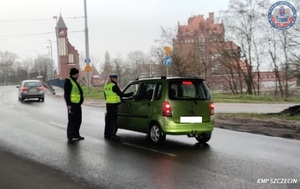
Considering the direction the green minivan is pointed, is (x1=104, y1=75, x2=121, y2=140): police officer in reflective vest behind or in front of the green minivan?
in front

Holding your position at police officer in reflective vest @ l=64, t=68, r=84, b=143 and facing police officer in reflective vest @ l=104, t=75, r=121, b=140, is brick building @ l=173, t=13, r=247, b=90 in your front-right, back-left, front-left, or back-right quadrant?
front-left

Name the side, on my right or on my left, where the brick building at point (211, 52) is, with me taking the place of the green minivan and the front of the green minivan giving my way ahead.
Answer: on my right

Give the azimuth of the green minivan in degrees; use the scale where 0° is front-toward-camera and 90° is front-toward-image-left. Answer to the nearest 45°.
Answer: approximately 135°
